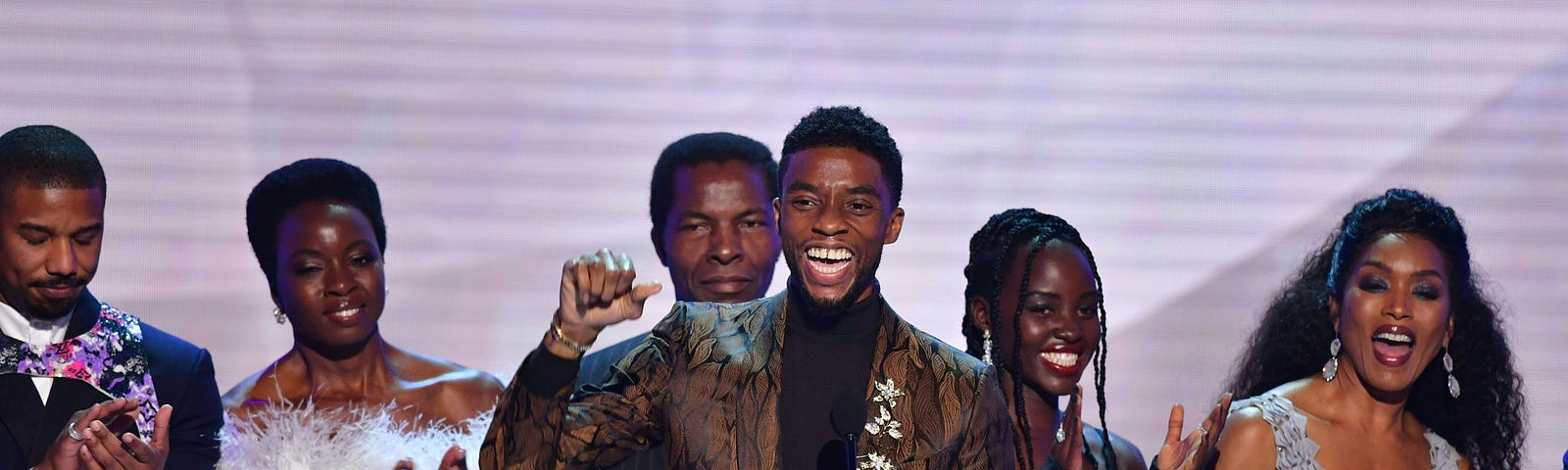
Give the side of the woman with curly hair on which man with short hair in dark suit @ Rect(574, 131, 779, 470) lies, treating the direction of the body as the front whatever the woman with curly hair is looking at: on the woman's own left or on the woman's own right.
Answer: on the woman's own right

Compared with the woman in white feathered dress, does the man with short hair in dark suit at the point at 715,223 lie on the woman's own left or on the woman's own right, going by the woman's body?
on the woman's own left

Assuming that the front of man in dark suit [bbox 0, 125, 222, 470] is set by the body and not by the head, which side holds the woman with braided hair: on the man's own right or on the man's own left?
on the man's own left

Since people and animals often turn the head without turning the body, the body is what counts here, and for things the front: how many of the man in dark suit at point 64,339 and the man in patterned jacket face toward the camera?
2

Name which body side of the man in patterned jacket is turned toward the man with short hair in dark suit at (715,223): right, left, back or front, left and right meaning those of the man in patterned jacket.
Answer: back

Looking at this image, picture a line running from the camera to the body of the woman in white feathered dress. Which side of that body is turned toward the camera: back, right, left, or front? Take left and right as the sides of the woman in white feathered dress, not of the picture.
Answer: front

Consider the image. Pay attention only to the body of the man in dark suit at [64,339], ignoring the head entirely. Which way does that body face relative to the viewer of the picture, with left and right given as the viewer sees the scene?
facing the viewer

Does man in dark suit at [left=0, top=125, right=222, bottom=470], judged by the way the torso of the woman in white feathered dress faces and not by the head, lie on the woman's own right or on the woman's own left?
on the woman's own right

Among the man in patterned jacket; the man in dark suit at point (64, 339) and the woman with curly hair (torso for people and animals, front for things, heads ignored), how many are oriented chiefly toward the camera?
3
